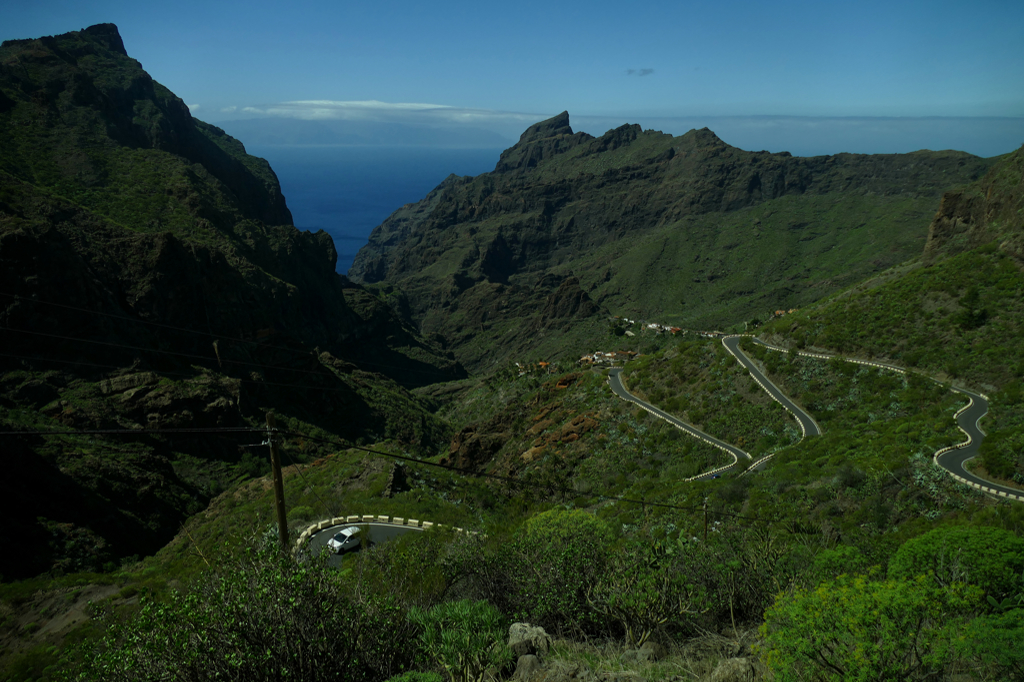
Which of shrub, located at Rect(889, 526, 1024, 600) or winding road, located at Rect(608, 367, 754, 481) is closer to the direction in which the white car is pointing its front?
the shrub

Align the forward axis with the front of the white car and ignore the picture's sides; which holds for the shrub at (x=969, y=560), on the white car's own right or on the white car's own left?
on the white car's own left

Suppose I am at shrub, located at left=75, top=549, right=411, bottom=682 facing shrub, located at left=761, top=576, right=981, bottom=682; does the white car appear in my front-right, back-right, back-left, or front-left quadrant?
back-left

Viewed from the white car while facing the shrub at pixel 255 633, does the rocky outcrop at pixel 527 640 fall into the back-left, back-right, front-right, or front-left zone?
front-left

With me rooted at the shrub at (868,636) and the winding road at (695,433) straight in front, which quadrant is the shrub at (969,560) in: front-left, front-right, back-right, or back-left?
front-right

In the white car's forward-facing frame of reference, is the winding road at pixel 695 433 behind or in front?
behind

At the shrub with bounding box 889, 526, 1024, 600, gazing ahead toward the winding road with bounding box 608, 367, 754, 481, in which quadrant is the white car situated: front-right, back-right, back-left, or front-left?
front-left

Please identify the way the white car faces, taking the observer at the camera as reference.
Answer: facing the viewer and to the left of the viewer

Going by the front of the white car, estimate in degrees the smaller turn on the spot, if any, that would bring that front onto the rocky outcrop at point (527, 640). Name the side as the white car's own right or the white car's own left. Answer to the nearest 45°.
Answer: approximately 45° to the white car's own left

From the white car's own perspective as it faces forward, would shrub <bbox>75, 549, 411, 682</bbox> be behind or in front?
in front

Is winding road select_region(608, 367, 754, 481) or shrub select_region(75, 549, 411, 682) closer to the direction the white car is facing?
the shrub
